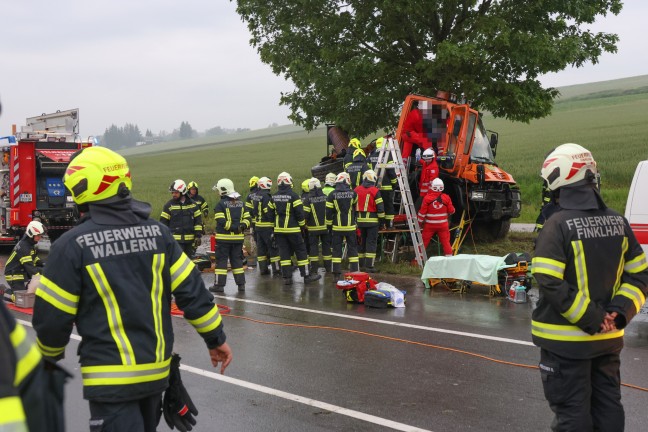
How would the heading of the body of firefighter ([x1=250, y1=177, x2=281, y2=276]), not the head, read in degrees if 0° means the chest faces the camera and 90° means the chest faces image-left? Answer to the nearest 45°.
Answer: approximately 225°

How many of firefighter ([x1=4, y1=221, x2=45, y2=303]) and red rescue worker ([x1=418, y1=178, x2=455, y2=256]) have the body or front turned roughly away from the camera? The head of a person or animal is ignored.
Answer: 1

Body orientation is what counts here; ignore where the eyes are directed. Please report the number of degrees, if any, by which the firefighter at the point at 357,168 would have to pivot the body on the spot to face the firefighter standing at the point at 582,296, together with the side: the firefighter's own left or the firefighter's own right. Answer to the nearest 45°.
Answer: approximately 135° to the firefighter's own right

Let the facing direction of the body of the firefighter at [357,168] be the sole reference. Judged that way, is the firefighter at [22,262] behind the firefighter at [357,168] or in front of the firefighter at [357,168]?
behind

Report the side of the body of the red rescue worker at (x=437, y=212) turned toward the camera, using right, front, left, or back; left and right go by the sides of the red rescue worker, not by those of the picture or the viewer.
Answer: back

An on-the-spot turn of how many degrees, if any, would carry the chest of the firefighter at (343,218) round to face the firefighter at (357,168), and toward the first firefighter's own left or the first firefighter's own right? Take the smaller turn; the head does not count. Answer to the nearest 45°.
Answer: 0° — they already face them

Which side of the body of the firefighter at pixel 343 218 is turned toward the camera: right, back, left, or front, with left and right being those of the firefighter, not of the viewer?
back

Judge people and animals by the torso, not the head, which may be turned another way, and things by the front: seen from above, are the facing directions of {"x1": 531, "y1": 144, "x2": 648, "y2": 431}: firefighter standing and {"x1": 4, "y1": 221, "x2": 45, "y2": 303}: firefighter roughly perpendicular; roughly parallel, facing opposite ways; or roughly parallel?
roughly perpendicular

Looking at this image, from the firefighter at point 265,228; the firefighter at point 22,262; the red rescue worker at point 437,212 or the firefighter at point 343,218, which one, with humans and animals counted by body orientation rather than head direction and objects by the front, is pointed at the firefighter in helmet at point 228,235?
the firefighter at point 22,262

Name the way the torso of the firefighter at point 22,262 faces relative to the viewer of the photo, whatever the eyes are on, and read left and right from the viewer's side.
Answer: facing to the right of the viewer

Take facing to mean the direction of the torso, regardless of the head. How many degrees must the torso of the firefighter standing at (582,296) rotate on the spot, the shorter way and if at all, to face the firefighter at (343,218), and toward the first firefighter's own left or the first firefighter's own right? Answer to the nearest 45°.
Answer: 0° — they already face them

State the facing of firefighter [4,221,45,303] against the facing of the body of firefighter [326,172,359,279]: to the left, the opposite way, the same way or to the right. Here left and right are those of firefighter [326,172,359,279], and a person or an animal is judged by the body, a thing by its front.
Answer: to the right

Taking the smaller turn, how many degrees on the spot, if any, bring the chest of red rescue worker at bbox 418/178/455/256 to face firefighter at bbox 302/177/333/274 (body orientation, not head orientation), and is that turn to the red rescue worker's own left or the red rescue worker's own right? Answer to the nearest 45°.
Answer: approximately 90° to the red rescue worker's own left

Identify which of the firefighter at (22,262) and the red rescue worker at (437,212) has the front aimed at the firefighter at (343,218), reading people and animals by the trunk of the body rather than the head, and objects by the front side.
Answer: the firefighter at (22,262)
